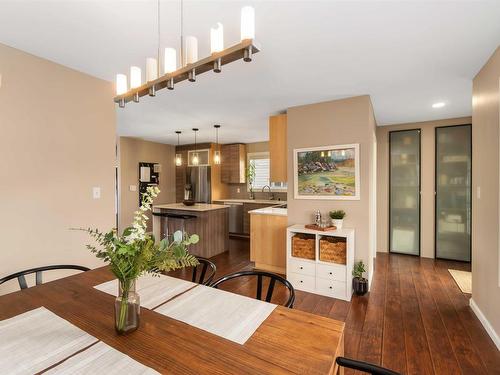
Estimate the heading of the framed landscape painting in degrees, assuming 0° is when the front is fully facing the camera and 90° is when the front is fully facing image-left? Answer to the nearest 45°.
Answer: approximately 45°

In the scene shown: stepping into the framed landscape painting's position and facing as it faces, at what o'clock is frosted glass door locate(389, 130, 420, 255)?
The frosted glass door is roughly at 6 o'clock from the framed landscape painting.

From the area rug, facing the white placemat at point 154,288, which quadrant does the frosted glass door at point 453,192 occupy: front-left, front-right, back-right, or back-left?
back-right

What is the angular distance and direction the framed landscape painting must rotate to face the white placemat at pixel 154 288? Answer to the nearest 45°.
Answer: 0° — it already faces it

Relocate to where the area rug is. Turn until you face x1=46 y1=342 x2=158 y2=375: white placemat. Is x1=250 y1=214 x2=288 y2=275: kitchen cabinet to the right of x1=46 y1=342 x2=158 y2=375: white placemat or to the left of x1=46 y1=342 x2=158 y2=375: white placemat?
right

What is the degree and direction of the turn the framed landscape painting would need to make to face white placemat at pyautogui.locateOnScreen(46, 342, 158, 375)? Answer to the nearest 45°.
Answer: approximately 45° to its left
